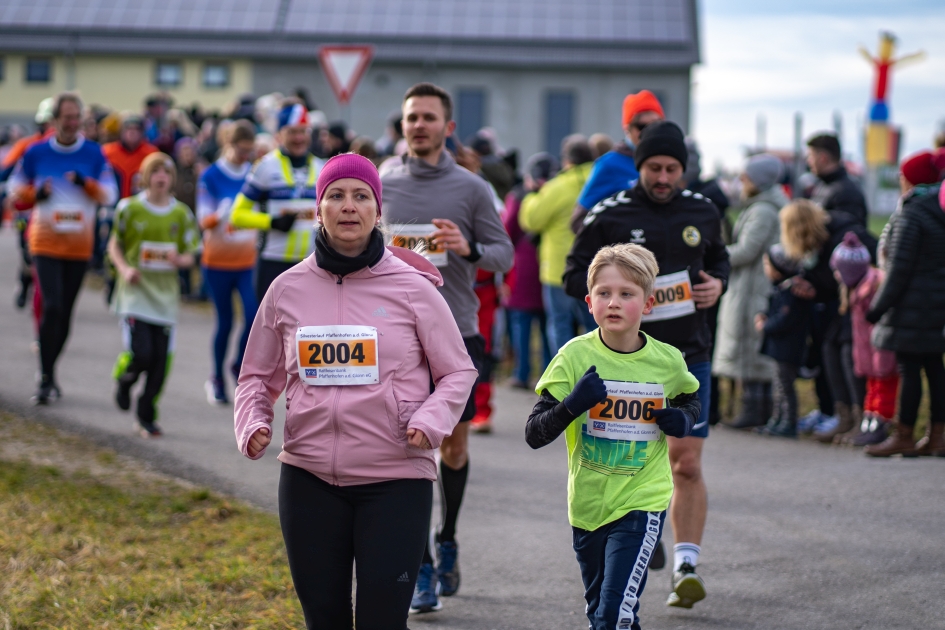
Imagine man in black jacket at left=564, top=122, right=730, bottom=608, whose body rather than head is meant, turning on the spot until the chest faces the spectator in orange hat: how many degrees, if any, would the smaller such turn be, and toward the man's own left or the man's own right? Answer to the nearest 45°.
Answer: approximately 180°

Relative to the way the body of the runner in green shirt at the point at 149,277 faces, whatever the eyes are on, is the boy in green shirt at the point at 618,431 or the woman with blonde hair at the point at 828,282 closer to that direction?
the boy in green shirt

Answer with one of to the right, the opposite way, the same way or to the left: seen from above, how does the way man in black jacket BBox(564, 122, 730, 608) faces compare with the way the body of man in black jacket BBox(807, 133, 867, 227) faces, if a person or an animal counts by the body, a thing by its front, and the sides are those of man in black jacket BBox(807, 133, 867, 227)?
to the left

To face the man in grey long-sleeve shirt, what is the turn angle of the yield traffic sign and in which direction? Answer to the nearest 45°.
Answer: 0° — it already faces them

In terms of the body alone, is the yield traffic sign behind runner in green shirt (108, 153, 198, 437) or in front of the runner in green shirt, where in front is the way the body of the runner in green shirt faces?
behind

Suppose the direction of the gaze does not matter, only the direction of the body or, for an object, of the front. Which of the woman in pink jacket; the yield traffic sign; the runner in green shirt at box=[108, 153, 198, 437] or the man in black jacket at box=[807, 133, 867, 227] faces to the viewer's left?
the man in black jacket

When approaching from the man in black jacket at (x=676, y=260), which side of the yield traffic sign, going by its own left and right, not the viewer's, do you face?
front

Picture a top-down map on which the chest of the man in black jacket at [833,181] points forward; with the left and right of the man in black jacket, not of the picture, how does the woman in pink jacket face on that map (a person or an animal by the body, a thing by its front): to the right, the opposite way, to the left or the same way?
to the left
